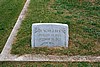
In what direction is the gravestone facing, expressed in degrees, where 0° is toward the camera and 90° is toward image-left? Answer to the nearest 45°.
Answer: approximately 0°
